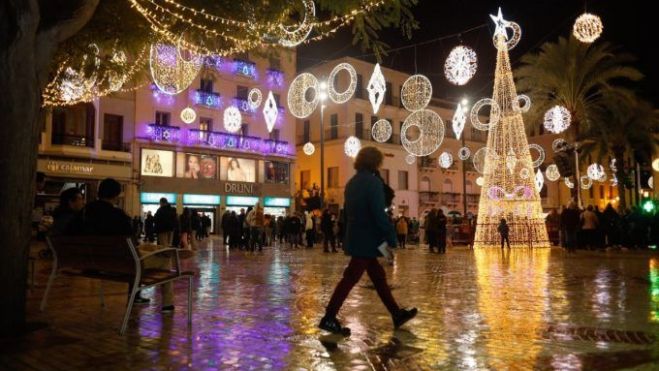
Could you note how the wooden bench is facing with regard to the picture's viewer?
facing away from the viewer and to the right of the viewer

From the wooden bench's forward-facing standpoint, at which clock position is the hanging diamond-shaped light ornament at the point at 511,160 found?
The hanging diamond-shaped light ornament is roughly at 12 o'clock from the wooden bench.

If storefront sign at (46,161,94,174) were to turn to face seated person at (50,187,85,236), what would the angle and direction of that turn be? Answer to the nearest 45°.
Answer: approximately 45° to its right

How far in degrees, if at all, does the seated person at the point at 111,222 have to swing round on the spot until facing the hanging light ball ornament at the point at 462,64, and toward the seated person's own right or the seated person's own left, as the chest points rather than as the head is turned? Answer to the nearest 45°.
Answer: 0° — they already face it

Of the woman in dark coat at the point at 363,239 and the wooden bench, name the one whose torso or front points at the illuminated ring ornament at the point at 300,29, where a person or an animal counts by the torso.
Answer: the wooden bench
